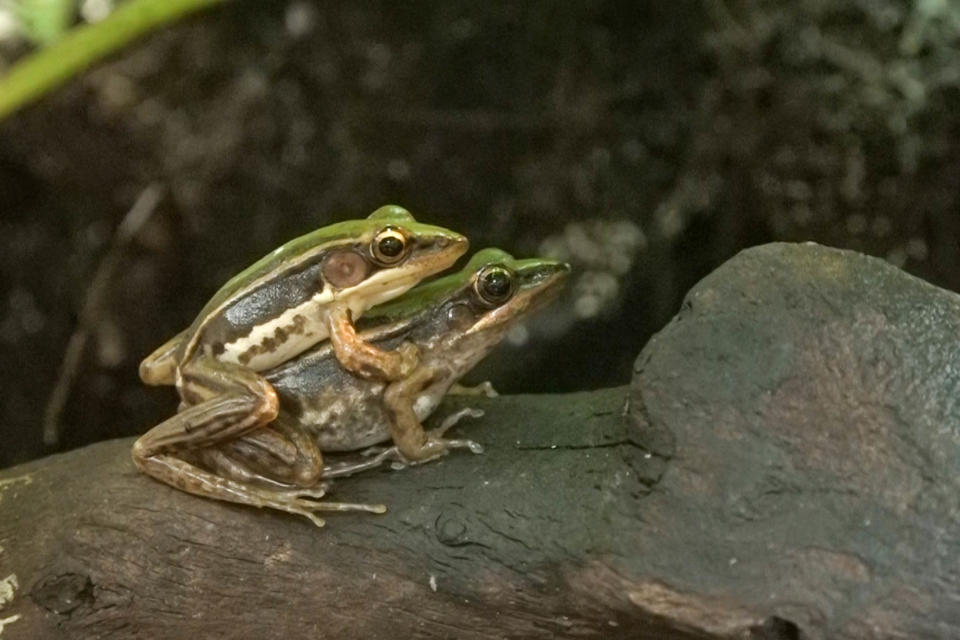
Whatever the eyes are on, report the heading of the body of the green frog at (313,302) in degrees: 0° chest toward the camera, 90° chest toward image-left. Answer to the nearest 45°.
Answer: approximately 270°

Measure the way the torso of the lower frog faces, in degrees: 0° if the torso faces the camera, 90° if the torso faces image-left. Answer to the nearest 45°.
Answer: approximately 270°

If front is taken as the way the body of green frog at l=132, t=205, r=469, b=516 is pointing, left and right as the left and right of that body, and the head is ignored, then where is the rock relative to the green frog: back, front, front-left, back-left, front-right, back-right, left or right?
front-right
